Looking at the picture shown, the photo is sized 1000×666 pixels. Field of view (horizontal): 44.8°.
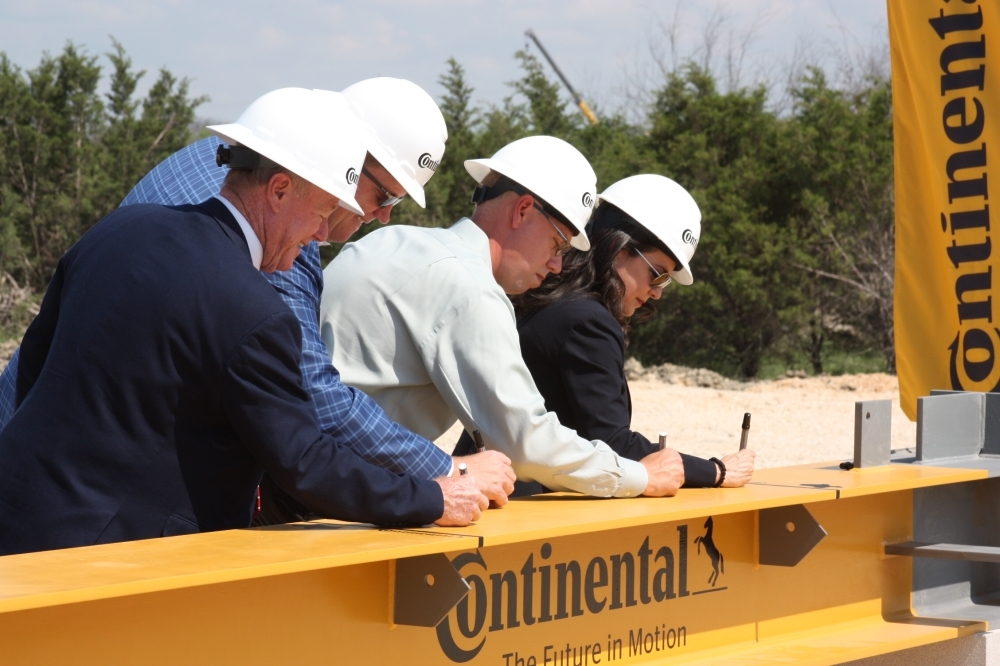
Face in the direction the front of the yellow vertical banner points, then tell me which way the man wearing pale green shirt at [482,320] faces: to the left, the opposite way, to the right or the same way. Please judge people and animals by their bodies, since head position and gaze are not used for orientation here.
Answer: to the left

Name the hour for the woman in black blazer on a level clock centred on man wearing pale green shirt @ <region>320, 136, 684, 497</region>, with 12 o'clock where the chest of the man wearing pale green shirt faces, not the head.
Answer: The woman in black blazer is roughly at 10 o'clock from the man wearing pale green shirt.

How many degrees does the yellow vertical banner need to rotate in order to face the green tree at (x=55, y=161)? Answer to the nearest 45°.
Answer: approximately 135° to its right

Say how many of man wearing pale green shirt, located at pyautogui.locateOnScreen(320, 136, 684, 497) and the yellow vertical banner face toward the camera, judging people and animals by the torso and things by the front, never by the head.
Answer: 1

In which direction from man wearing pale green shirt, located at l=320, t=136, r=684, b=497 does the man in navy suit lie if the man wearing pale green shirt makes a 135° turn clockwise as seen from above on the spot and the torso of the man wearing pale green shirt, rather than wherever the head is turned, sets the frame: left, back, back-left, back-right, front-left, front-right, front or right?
front

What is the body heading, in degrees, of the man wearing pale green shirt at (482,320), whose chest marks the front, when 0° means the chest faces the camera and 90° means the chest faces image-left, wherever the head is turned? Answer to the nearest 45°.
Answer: approximately 270°

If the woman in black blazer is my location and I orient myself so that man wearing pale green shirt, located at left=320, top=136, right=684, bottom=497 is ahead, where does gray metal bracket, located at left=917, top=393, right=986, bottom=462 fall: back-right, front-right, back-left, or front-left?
back-left

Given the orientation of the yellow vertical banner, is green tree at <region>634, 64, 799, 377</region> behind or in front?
behind
